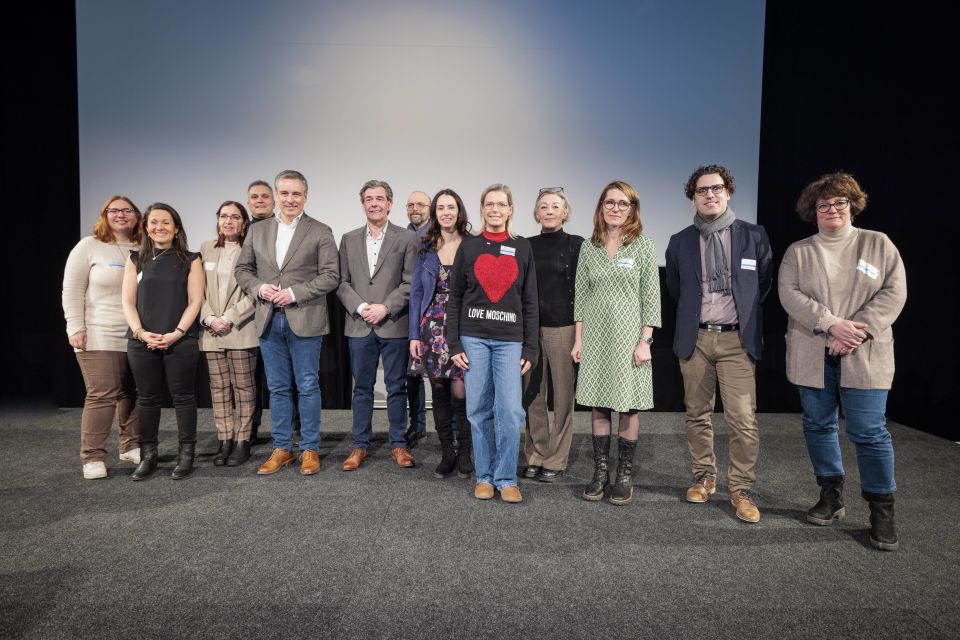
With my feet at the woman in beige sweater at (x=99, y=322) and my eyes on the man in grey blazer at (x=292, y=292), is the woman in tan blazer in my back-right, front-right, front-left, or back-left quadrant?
front-left

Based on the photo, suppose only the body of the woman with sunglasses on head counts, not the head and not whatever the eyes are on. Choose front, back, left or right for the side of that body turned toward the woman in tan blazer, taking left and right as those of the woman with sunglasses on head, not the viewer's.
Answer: right

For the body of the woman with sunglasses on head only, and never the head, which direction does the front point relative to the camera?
toward the camera

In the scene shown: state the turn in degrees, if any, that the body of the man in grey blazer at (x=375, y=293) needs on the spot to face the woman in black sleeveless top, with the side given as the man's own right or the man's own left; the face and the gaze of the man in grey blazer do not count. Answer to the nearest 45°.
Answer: approximately 90° to the man's own right

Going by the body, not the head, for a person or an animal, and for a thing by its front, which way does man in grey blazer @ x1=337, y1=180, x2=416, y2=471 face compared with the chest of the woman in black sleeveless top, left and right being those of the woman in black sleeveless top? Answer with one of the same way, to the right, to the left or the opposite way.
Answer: the same way

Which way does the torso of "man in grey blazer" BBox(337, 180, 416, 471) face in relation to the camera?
toward the camera

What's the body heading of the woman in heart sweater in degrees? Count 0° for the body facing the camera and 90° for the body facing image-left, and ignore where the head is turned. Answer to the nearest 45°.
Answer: approximately 0°

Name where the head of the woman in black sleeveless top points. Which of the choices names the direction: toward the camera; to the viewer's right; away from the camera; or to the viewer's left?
toward the camera

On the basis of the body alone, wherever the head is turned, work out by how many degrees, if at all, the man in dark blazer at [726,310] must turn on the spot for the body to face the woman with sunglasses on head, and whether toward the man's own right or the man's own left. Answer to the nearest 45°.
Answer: approximately 90° to the man's own right

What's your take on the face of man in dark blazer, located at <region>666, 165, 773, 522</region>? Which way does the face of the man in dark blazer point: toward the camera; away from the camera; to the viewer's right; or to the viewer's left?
toward the camera

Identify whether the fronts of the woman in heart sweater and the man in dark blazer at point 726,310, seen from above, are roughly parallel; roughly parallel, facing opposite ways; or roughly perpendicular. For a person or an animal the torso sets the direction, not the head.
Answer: roughly parallel

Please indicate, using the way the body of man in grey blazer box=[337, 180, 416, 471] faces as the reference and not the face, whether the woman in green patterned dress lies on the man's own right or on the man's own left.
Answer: on the man's own left

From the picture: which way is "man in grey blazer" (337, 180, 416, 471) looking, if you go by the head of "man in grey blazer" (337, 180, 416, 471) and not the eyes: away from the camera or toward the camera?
toward the camera

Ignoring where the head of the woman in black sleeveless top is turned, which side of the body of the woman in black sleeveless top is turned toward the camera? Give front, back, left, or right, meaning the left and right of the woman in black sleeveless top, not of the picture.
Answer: front
